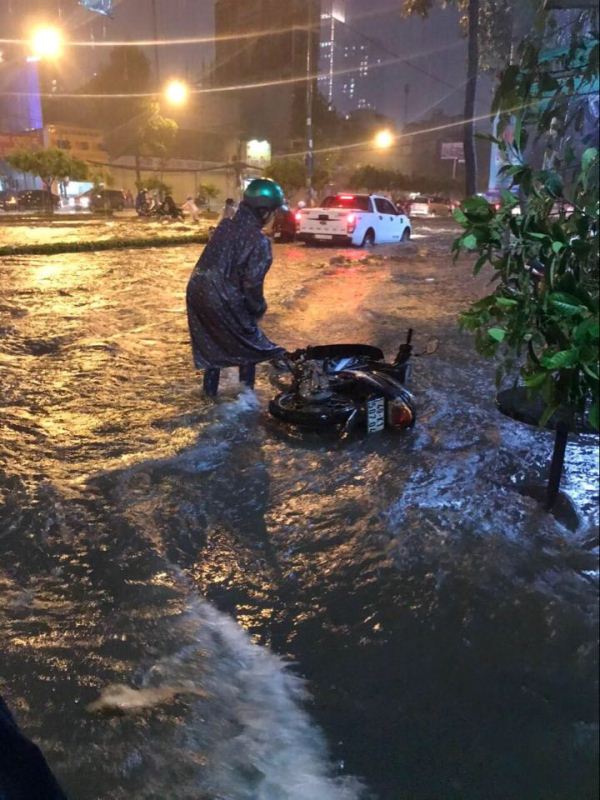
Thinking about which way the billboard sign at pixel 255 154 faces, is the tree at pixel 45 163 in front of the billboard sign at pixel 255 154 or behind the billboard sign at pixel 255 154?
in front

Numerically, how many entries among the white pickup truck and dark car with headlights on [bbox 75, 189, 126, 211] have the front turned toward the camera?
0

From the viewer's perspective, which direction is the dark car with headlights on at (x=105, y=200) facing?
to the viewer's left

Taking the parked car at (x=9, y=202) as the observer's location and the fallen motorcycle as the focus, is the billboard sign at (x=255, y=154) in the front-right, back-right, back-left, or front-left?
back-left

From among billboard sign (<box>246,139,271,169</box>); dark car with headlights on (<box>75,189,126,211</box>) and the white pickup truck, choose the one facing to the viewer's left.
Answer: the dark car with headlights on

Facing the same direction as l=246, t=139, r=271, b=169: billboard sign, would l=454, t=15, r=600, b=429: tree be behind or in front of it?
in front

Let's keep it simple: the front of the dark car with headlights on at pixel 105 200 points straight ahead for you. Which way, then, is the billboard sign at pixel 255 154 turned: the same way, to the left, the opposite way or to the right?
to the left

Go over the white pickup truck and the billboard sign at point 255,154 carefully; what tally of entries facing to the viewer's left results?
0

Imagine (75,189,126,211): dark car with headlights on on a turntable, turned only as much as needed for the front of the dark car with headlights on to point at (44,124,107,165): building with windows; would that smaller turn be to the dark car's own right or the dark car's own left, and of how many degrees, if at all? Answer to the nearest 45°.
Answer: approximately 90° to the dark car's own right

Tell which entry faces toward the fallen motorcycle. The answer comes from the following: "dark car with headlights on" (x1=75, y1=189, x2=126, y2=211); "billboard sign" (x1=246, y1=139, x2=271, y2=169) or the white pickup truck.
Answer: the billboard sign

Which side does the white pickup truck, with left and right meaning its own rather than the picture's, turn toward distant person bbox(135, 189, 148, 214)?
left
